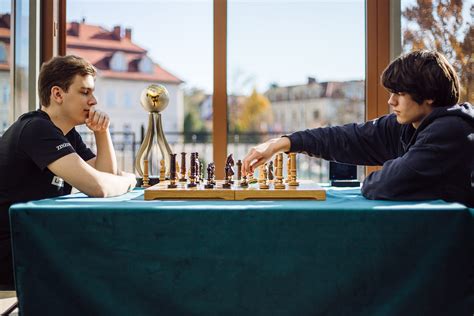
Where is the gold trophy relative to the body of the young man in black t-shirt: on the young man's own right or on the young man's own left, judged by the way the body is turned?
on the young man's own left

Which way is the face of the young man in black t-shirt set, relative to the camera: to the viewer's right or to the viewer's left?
to the viewer's right

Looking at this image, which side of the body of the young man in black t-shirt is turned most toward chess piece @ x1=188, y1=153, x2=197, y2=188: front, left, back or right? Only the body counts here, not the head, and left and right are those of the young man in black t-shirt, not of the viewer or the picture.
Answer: front

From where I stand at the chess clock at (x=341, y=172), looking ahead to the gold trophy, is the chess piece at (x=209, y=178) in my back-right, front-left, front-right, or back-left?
front-left

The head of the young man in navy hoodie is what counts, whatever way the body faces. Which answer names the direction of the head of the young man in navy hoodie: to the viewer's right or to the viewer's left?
to the viewer's left

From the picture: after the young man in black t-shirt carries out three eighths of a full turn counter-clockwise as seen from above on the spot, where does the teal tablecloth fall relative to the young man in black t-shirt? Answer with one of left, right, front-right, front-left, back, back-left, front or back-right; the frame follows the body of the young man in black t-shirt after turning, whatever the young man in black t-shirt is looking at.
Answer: back

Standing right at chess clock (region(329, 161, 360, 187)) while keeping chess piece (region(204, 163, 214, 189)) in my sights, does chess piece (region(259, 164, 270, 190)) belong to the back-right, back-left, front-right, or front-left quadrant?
front-left

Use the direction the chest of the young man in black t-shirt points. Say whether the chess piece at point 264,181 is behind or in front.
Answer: in front

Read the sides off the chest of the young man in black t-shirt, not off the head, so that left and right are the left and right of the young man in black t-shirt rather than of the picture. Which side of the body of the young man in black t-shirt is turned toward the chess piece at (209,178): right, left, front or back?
front

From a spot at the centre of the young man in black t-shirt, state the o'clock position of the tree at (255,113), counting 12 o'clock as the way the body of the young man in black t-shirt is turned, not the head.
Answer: The tree is roughly at 10 o'clock from the young man in black t-shirt.

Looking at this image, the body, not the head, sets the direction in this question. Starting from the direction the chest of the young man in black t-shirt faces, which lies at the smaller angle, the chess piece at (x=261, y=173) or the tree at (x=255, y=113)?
the chess piece

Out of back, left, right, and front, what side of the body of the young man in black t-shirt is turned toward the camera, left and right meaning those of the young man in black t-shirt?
right
